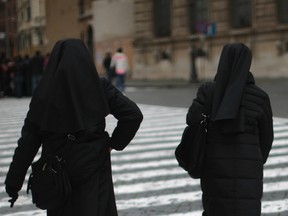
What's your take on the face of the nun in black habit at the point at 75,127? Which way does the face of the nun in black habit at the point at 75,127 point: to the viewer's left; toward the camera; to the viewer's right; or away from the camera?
away from the camera

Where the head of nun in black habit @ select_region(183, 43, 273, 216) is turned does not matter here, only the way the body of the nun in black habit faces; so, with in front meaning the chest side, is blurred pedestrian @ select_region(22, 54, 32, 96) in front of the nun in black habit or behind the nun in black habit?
in front

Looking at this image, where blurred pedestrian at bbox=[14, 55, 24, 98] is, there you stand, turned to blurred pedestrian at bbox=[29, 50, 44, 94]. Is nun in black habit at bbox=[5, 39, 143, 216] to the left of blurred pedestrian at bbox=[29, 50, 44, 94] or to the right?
right

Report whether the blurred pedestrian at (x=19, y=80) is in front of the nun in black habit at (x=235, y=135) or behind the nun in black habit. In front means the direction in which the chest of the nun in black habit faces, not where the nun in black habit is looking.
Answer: in front

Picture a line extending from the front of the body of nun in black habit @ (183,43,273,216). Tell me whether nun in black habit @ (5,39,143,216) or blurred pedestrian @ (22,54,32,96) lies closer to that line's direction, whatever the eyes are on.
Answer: the blurred pedestrian

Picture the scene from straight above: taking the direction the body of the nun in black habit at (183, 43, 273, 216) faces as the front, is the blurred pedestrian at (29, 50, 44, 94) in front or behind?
in front

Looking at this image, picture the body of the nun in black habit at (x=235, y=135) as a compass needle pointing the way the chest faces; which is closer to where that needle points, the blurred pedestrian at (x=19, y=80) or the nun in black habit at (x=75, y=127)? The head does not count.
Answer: the blurred pedestrian

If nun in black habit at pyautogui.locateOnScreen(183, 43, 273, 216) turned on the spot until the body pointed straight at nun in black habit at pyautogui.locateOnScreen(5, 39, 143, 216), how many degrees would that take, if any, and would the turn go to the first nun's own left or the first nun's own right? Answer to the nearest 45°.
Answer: approximately 135° to the first nun's own left

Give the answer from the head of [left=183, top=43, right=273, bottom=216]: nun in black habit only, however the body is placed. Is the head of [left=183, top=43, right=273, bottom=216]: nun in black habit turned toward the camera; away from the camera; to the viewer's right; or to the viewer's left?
away from the camera

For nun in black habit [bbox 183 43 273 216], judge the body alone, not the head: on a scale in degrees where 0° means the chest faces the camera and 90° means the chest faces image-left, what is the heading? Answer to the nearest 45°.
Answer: approximately 180°
